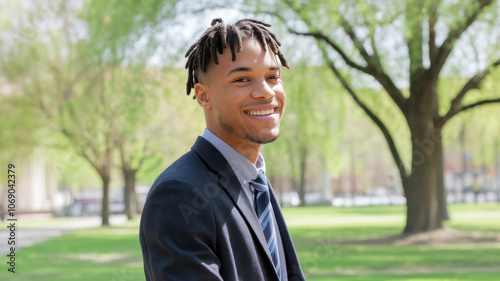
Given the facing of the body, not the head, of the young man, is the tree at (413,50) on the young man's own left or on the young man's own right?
on the young man's own left

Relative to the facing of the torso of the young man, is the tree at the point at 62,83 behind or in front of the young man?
behind

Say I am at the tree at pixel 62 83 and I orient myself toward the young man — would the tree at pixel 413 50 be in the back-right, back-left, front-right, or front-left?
front-left

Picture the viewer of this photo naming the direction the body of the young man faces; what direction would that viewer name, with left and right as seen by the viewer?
facing the viewer and to the right of the viewer

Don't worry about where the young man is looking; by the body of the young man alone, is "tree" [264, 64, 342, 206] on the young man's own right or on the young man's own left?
on the young man's own left
